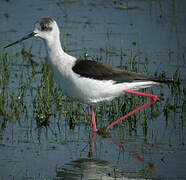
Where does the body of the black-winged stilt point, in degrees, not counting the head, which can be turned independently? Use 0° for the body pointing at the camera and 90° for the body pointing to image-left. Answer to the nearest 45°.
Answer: approximately 90°
